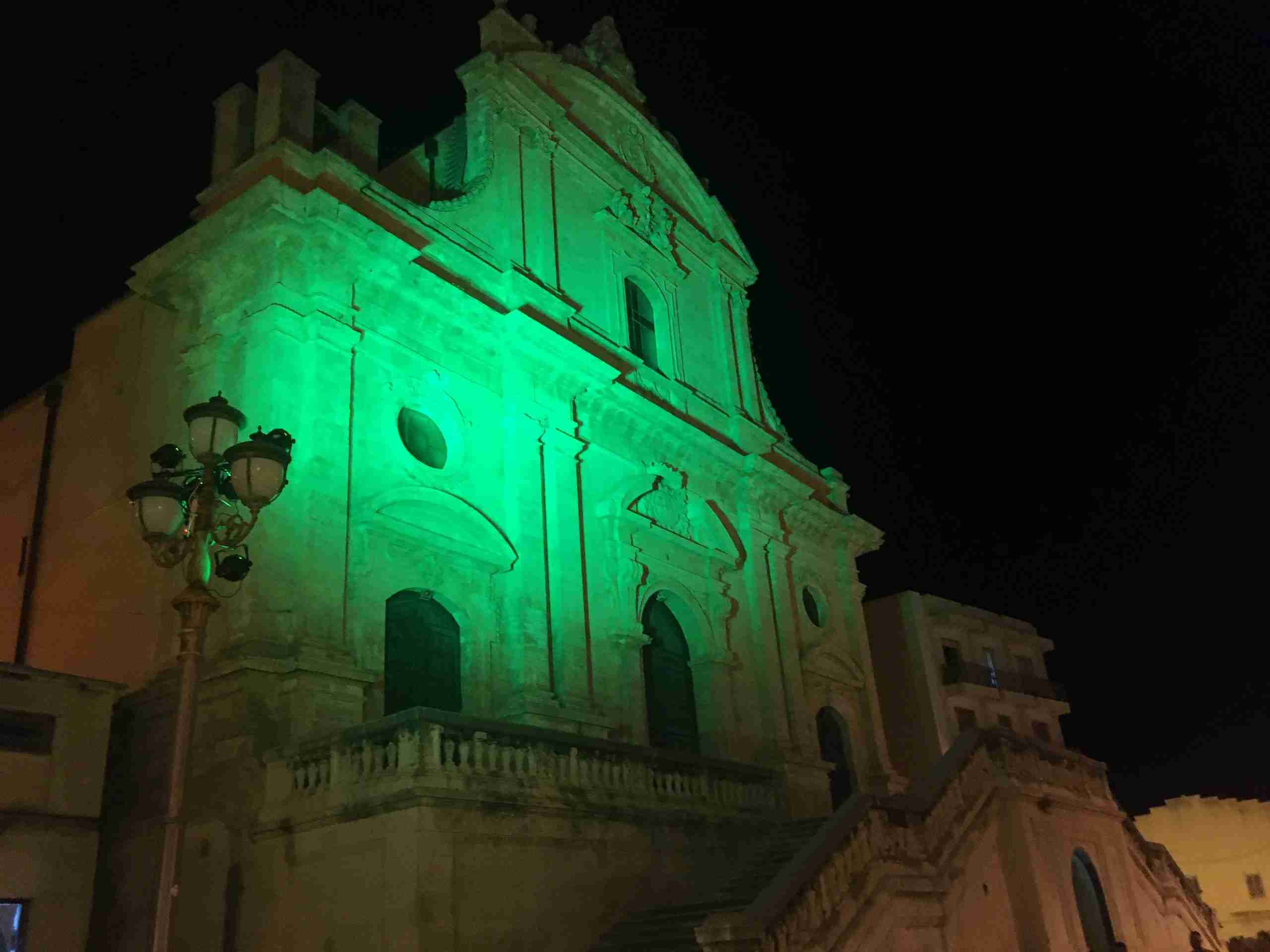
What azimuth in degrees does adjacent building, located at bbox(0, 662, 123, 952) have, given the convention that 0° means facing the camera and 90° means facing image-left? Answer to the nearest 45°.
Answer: approximately 315°

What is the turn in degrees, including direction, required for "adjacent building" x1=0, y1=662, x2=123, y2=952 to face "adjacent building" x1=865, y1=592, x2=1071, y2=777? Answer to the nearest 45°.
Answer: approximately 90° to its left

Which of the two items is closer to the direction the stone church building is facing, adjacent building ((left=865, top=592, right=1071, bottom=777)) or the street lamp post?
the street lamp post

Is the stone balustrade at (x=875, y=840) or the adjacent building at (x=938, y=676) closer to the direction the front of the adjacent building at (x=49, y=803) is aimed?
the stone balustrade

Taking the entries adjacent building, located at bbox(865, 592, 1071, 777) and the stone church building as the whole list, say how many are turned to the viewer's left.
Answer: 0

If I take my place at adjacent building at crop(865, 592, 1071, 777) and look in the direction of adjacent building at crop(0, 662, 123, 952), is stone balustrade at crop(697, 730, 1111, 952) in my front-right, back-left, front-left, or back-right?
front-left

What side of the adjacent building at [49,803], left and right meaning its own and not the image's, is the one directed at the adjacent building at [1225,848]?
left

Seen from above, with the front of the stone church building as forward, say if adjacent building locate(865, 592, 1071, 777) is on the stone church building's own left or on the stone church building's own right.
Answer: on the stone church building's own left

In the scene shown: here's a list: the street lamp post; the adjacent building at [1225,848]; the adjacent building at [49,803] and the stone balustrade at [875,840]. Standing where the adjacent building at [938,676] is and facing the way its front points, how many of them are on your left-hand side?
1

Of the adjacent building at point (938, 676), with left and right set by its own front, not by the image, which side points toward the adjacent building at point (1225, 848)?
left

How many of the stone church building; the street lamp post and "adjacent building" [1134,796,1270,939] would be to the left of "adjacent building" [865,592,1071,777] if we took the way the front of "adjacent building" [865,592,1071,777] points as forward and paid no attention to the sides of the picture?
1

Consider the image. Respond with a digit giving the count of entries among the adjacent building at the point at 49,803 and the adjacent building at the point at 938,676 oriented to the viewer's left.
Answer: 0

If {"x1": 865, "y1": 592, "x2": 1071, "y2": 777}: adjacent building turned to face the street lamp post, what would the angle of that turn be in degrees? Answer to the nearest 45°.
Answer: approximately 45° to its right

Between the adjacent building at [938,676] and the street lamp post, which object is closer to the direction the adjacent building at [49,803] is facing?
the street lamp post

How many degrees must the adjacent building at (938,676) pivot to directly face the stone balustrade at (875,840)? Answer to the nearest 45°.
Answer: approximately 45° to its right

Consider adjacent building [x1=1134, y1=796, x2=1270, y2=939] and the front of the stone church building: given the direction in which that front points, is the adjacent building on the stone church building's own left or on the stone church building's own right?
on the stone church building's own left
